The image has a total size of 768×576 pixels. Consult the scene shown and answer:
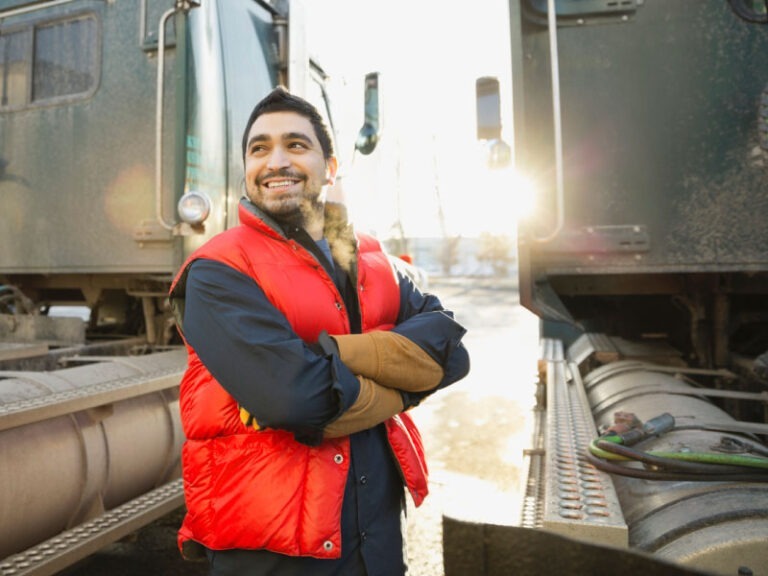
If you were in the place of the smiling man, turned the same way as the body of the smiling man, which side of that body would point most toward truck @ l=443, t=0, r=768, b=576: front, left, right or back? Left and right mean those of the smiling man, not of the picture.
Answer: left

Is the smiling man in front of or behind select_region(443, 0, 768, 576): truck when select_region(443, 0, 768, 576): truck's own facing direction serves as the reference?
behind

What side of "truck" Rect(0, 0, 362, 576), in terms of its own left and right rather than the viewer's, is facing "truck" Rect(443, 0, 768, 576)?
right

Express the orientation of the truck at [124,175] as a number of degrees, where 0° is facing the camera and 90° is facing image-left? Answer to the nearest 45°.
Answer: approximately 225°

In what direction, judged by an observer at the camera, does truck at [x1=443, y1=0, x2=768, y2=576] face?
facing away from the viewer

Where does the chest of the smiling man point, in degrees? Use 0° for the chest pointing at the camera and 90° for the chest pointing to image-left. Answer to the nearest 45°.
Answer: approximately 315°

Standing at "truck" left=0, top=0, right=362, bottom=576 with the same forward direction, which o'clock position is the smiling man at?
The smiling man is roughly at 4 o'clock from the truck.

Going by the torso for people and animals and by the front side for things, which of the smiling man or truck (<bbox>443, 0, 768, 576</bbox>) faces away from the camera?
the truck

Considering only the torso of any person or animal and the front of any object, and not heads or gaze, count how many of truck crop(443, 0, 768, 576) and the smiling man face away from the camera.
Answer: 1
